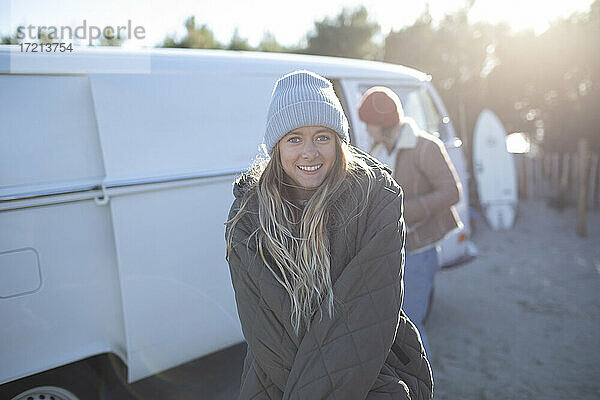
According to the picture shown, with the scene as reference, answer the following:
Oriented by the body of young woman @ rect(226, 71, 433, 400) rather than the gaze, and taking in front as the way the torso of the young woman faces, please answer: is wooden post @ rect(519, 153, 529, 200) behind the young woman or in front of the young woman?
behind

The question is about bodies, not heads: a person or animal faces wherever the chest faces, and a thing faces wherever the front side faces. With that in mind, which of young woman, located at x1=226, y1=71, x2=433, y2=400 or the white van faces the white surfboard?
the white van

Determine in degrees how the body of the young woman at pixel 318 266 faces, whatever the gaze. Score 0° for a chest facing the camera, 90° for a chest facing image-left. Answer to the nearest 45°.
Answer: approximately 0°

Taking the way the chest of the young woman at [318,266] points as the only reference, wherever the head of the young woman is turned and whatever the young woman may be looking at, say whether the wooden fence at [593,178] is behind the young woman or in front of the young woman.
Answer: behind

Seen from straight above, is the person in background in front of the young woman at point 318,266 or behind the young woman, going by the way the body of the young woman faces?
behind

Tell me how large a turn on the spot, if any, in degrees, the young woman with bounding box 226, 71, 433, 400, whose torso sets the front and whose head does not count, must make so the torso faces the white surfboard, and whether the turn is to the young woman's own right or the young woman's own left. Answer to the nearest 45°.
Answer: approximately 180°

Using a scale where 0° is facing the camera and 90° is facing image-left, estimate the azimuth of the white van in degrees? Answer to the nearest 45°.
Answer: approximately 225°

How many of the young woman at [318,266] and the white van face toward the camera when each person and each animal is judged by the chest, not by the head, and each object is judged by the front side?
1

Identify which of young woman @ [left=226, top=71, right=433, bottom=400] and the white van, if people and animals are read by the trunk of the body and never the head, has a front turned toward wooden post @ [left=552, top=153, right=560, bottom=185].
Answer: the white van

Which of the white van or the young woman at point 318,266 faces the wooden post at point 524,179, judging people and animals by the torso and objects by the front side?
the white van
